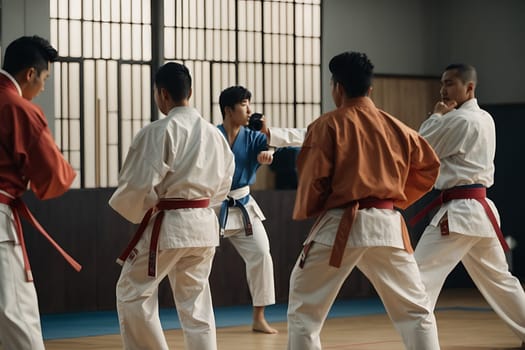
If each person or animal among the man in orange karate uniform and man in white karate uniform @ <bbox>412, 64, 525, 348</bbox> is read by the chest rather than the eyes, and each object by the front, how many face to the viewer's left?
1

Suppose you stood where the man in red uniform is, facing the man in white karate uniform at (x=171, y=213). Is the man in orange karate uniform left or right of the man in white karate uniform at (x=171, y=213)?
right

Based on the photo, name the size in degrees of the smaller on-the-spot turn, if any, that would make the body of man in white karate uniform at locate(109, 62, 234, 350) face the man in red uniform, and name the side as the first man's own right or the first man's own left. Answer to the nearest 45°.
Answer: approximately 90° to the first man's own left

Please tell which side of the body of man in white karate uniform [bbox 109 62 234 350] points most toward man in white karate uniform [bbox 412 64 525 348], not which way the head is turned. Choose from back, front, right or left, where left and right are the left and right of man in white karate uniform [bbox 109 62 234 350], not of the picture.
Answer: right

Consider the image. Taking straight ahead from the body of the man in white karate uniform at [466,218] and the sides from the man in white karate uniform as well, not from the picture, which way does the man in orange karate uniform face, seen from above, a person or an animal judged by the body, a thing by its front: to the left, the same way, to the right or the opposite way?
to the right

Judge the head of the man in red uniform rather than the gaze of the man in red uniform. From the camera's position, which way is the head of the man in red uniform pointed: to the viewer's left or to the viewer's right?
to the viewer's right

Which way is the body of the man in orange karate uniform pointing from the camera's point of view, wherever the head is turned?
away from the camera

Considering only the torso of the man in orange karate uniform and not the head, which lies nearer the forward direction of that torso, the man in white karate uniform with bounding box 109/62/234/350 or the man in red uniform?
the man in white karate uniform

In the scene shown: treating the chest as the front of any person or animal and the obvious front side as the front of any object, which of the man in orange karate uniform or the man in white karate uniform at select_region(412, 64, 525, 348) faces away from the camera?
the man in orange karate uniform

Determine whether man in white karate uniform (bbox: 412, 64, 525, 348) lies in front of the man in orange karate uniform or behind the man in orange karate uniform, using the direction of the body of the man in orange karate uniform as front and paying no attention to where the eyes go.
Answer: in front

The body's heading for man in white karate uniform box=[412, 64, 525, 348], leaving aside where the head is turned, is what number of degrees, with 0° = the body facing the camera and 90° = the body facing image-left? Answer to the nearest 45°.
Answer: approximately 90°

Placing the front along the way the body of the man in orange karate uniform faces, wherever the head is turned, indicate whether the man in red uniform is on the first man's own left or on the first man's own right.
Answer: on the first man's own left

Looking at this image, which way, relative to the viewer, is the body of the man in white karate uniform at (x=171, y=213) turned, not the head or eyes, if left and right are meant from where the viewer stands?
facing away from the viewer and to the left of the viewer
